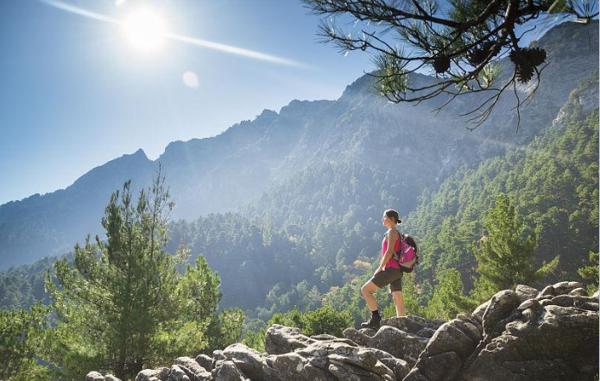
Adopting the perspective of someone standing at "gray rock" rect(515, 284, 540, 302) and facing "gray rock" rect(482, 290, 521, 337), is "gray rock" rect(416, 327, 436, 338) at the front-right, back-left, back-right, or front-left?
front-right

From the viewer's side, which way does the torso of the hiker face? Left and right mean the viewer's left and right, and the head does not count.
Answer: facing to the left of the viewer

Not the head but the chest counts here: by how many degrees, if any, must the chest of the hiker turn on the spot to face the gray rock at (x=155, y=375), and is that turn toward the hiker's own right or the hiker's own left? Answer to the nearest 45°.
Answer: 0° — they already face it

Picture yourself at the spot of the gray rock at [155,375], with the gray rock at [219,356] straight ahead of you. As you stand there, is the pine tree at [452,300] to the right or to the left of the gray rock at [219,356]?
left

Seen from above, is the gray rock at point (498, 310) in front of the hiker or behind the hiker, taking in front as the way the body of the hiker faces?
behind

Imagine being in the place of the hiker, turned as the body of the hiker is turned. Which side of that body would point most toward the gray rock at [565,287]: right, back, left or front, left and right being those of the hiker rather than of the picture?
back

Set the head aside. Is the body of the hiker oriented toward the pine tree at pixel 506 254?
no

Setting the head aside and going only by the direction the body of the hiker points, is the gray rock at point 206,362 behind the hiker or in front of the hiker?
in front

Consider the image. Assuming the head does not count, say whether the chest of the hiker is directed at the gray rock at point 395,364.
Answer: no

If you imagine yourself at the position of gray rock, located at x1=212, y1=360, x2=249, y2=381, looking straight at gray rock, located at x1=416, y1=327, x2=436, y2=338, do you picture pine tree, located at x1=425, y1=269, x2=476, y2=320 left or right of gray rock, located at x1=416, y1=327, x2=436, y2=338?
left

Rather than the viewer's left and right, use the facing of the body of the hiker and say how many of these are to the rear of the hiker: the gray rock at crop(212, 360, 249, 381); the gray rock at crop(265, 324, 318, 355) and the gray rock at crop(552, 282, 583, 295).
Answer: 1

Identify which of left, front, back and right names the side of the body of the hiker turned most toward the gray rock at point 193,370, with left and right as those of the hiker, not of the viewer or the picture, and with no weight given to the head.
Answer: front

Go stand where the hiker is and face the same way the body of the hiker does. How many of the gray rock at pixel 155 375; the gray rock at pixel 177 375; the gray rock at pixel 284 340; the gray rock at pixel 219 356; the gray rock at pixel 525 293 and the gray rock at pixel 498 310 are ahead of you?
4

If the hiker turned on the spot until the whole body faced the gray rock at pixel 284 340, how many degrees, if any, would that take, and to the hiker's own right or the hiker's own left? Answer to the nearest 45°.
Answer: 0° — they already face it

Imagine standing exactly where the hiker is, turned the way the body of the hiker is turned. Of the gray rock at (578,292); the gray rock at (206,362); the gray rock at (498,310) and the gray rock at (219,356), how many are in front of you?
2

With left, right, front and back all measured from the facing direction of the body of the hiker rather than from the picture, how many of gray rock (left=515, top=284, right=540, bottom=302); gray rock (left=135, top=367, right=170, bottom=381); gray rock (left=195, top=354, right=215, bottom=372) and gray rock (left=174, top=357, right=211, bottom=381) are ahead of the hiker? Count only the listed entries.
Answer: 3

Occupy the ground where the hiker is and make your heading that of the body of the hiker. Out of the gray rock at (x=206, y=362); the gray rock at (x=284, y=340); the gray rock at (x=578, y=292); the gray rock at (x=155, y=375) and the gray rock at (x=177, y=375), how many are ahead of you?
4

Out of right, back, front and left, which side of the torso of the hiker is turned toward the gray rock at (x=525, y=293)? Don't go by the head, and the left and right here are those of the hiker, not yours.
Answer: back
